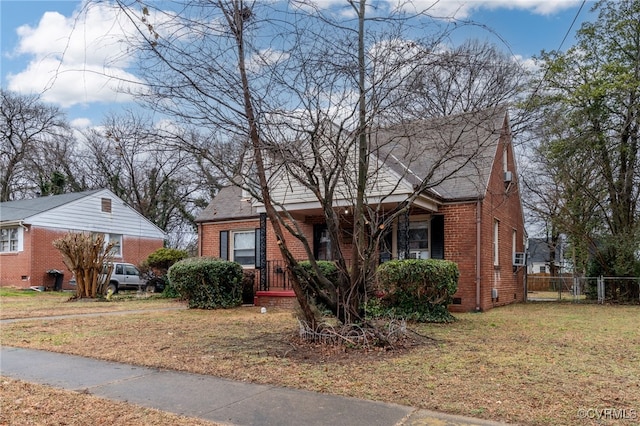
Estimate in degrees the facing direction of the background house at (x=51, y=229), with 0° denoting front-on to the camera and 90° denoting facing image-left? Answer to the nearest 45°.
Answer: approximately 45°

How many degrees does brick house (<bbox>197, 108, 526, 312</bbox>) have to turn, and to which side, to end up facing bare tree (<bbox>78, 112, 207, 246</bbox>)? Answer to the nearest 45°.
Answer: approximately 90° to its right

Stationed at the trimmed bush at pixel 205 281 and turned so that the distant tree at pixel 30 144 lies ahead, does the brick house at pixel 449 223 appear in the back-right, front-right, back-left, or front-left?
back-right

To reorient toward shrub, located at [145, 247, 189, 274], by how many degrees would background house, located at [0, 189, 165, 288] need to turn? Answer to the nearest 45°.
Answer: approximately 90° to its left

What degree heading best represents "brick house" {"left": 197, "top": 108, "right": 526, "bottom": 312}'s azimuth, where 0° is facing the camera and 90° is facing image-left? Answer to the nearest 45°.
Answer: approximately 45°
